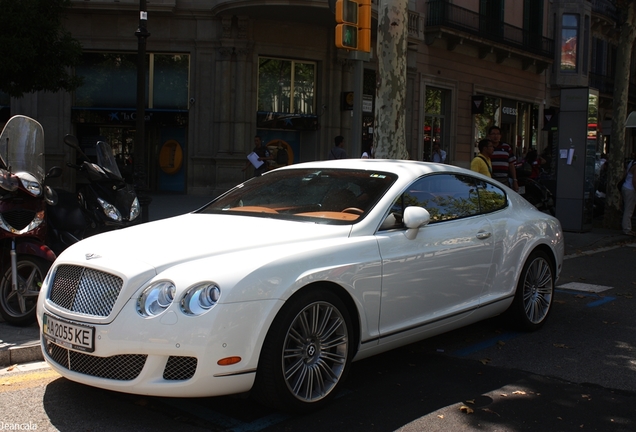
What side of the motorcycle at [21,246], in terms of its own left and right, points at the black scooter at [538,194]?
left

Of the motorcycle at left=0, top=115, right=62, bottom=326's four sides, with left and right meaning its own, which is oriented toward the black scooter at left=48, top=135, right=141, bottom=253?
left

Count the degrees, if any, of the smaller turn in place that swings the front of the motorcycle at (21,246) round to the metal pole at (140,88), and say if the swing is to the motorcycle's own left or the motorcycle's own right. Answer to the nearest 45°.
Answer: approximately 135° to the motorcycle's own left

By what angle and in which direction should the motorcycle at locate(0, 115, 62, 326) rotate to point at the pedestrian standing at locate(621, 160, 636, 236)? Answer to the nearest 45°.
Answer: approximately 90° to its left

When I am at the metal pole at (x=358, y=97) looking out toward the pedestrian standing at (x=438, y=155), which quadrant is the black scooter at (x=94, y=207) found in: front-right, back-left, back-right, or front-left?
back-left

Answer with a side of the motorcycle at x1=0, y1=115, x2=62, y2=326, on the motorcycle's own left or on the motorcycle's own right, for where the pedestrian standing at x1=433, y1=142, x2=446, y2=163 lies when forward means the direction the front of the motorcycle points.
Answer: on the motorcycle's own left

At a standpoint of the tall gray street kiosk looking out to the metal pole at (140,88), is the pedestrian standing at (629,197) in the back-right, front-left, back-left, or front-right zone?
back-left

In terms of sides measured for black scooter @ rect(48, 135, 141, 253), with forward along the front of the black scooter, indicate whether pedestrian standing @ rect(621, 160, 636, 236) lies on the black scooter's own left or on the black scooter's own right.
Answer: on the black scooter's own left

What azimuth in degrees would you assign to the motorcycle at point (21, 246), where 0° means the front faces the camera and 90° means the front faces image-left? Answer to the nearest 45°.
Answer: approximately 315°

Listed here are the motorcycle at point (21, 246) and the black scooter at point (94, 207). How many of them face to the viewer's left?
0

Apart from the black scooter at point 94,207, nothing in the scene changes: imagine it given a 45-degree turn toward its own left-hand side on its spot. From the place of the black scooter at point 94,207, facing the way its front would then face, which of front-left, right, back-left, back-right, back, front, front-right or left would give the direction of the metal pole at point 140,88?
left

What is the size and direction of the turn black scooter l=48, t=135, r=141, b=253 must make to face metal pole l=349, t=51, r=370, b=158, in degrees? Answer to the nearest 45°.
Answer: approximately 90° to its left

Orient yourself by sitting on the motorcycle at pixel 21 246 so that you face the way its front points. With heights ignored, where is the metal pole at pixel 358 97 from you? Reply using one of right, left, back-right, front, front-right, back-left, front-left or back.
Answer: left

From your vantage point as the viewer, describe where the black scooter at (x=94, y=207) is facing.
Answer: facing the viewer and to the right of the viewer

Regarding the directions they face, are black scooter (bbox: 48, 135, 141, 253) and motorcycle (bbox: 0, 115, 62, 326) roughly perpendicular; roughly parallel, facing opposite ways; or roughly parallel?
roughly parallel
